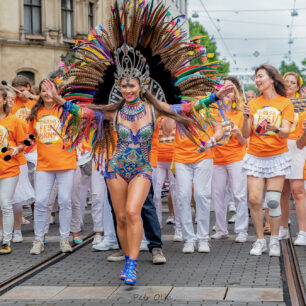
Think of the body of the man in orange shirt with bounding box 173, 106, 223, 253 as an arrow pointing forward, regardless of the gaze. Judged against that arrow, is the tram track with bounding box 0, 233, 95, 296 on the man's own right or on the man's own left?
on the man's own right

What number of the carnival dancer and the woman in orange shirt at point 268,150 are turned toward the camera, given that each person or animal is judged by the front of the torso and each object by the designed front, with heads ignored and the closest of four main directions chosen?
2

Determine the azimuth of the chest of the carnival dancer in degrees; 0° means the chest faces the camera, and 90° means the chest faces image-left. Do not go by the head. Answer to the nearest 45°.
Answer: approximately 0°

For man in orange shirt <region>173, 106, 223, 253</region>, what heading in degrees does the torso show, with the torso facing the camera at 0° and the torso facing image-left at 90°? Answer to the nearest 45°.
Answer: approximately 0°

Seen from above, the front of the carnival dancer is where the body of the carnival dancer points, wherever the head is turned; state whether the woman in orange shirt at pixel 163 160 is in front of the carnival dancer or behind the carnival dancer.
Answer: behind

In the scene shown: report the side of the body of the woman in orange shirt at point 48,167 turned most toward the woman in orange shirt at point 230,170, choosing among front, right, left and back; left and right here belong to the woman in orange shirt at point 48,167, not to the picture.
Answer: left
